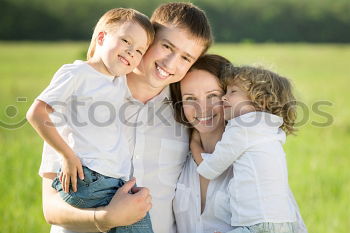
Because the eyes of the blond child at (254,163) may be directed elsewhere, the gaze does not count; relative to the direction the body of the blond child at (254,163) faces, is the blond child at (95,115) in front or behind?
in front

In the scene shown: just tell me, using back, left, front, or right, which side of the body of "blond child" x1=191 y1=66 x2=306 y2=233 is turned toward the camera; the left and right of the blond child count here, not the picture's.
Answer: left

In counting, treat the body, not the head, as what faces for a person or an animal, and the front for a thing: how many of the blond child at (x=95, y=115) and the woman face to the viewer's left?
0

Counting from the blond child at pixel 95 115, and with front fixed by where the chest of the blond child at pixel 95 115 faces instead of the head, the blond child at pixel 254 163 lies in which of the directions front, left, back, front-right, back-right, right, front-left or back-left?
front-left

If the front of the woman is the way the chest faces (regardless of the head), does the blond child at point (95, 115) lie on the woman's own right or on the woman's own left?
on the woman's own right

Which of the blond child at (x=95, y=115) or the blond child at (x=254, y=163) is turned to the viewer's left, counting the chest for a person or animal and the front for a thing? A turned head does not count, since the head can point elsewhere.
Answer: the blond child at (x=254, y=163)

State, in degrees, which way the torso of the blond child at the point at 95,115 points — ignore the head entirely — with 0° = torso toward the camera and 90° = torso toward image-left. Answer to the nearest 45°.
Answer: approximately 315°

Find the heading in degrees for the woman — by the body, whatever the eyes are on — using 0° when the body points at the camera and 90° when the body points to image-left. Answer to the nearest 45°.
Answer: approximately 0°
